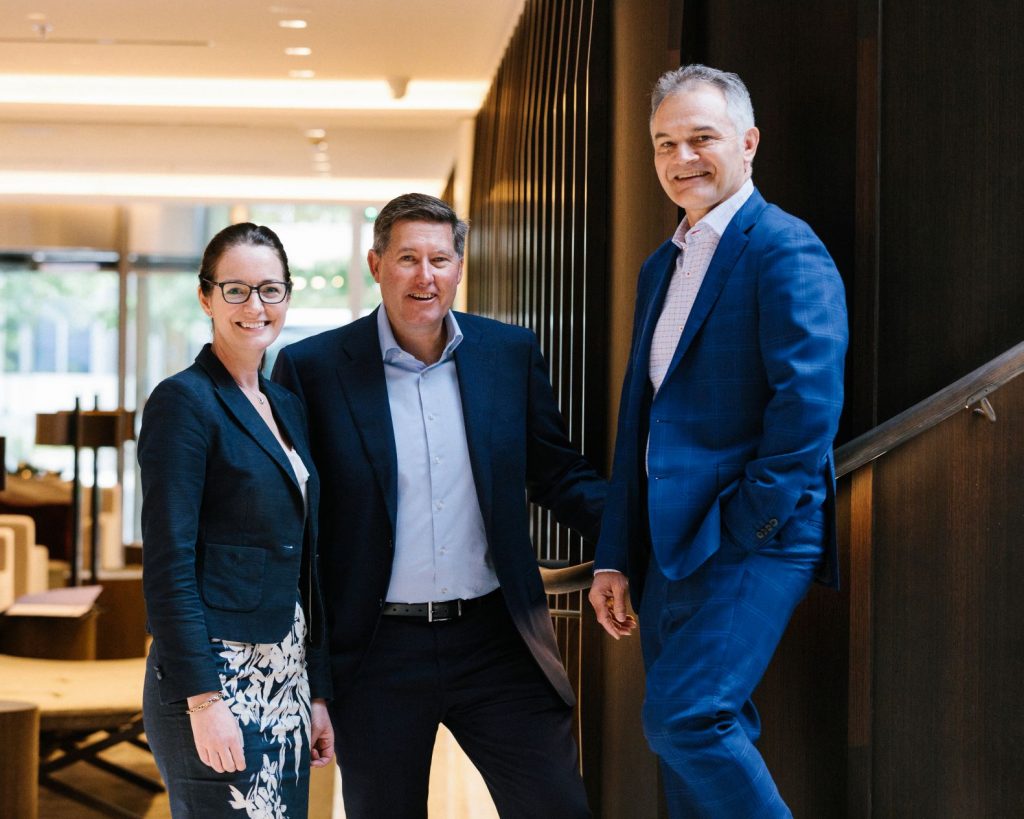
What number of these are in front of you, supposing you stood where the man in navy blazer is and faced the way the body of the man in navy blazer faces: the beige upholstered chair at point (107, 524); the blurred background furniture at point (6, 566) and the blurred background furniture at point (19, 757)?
0

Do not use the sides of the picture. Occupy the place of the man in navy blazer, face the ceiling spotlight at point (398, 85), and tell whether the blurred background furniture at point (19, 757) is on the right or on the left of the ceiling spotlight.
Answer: left

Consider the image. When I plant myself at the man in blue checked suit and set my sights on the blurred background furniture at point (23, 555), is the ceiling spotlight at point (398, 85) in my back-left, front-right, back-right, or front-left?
front-right

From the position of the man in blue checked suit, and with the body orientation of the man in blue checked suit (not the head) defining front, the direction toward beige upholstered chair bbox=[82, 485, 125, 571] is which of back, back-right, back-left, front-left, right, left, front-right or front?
right

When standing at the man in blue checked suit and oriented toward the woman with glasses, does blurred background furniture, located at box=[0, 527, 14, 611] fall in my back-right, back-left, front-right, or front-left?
front-right

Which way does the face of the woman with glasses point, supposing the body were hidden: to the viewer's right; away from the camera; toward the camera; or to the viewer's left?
toward the camera

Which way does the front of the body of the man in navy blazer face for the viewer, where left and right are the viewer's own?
facing the viewer

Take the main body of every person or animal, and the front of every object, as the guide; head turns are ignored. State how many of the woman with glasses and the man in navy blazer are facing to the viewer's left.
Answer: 0

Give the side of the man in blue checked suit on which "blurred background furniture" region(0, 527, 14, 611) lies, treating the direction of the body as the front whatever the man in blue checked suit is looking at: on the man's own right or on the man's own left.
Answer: on the man's own right

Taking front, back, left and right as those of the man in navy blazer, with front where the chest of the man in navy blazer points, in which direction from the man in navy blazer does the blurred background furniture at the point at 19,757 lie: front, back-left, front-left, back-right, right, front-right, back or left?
back-right

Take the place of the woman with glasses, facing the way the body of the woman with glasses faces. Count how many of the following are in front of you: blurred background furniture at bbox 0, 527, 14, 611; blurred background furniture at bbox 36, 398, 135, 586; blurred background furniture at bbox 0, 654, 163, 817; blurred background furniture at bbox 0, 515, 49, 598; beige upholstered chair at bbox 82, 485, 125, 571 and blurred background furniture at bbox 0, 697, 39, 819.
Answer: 0

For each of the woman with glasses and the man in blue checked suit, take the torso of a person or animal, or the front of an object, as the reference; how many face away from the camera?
0

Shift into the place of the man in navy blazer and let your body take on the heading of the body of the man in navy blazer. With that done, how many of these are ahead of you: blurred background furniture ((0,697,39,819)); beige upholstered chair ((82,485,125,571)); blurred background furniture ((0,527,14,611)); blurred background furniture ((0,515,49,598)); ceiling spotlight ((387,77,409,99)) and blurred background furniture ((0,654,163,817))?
0

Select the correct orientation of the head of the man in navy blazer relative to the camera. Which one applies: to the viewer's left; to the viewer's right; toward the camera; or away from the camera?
toward the camera

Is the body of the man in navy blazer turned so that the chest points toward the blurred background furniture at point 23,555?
no

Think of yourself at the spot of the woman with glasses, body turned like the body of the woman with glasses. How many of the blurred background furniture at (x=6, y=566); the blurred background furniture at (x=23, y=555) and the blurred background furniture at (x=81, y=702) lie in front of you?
0

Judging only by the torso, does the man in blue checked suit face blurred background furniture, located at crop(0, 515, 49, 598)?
no

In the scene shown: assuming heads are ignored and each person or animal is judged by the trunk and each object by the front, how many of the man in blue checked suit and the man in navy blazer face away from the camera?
0

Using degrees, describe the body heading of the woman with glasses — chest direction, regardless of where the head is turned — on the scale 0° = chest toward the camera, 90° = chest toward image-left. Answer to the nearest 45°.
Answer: approximately 315°

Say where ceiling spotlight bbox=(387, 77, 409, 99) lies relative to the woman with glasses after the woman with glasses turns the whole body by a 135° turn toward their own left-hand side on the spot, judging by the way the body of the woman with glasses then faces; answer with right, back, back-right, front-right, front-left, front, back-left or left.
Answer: front

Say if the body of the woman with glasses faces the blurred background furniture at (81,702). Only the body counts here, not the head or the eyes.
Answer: no
